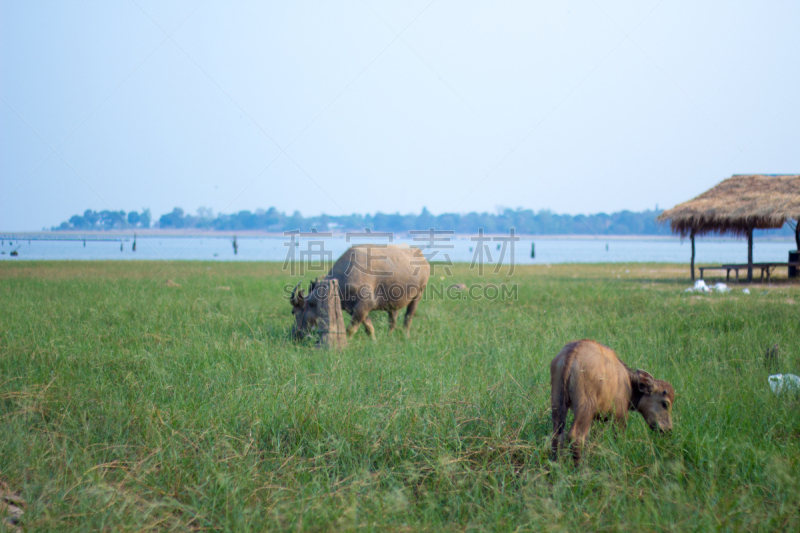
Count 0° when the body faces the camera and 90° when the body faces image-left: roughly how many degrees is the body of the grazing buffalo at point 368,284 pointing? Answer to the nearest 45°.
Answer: approximately 45°

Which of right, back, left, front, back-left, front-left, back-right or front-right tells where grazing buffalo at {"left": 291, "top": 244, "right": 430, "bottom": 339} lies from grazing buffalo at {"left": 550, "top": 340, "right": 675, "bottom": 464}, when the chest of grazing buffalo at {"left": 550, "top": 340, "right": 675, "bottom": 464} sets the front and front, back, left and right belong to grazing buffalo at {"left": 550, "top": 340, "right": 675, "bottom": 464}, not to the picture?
left

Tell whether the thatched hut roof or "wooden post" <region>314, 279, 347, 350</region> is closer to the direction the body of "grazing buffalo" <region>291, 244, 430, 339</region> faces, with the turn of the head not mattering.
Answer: the wooden post

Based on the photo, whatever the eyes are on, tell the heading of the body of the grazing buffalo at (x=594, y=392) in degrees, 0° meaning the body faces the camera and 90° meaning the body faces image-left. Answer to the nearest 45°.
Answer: approximately 225°

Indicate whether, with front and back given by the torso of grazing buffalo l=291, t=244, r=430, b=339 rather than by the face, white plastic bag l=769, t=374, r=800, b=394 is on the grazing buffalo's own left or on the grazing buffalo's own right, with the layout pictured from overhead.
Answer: on the grazing buffalo's own left

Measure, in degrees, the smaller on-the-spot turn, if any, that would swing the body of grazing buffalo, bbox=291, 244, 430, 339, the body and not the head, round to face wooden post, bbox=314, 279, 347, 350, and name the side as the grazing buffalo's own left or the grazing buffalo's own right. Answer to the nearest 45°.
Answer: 0° — it already faces it

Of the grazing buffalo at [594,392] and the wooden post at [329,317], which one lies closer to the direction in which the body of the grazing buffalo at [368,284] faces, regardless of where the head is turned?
the wooden post

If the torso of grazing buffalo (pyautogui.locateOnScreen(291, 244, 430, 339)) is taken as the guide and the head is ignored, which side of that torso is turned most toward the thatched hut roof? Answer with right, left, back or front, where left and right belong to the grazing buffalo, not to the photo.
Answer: back

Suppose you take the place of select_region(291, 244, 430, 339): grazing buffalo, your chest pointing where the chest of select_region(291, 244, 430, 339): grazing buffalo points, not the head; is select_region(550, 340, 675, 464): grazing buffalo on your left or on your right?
on your left

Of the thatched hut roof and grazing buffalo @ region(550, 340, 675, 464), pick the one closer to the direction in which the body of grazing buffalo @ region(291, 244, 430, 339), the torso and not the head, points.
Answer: the grazing buffalo
